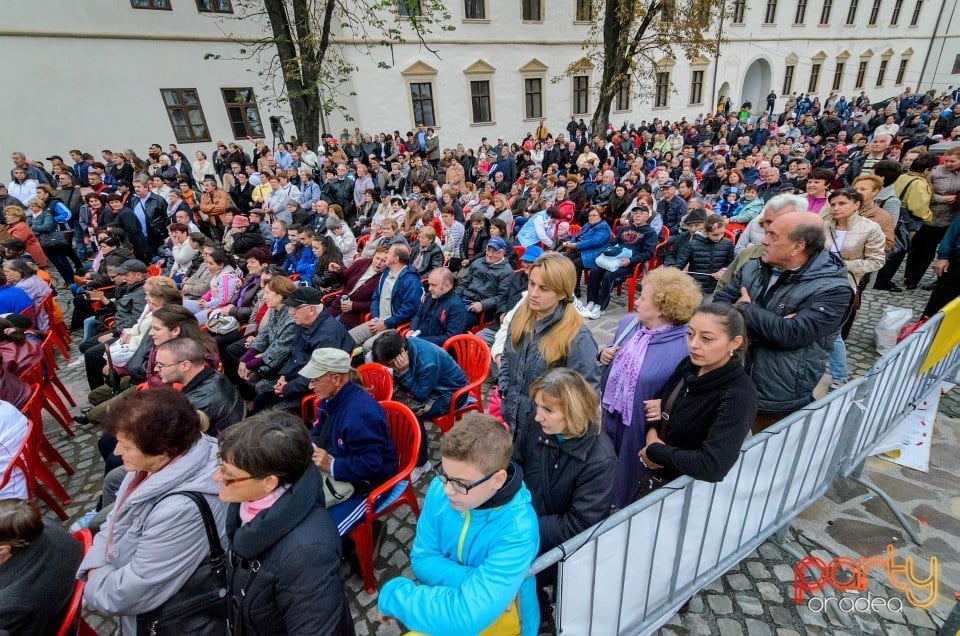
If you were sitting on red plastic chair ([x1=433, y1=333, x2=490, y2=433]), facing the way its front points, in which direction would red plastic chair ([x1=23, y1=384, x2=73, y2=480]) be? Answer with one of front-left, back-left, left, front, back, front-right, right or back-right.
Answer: front-right

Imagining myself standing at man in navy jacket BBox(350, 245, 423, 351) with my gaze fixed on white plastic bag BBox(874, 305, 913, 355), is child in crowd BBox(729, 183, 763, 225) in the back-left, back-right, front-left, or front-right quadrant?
front-left

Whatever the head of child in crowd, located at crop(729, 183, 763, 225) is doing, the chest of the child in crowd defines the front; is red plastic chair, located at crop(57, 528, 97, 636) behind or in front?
in front

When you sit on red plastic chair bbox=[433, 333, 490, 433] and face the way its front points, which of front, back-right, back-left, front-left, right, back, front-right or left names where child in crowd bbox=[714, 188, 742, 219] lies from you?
back

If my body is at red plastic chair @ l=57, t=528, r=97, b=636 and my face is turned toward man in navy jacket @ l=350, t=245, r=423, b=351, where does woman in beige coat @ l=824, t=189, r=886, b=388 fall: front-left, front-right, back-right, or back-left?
front-right

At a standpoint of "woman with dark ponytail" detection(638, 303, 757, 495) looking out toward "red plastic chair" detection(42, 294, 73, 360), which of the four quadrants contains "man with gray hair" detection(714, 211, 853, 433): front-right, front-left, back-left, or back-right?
back-right

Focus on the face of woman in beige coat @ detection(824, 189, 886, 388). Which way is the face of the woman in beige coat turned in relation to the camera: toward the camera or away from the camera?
toward the camera

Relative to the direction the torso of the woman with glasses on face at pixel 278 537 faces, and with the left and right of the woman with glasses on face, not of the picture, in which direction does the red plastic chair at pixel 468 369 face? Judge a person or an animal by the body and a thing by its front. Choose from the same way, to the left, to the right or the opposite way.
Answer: the same way

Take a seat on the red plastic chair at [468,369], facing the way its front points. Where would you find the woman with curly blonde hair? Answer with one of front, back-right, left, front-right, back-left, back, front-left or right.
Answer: left

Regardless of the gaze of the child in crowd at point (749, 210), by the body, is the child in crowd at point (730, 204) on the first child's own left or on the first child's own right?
on the first child's own right

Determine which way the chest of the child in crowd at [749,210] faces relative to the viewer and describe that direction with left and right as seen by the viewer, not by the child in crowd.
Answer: facing the viewer and to the left of the viewer
